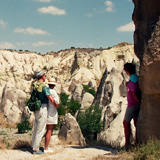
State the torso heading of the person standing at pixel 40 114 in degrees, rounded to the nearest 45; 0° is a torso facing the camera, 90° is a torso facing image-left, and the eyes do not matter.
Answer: approximately 270°

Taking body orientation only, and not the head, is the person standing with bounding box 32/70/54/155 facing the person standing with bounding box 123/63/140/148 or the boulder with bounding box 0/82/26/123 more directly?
the person standing

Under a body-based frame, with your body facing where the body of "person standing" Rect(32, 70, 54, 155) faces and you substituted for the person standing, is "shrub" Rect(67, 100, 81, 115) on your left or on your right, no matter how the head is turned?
on your left

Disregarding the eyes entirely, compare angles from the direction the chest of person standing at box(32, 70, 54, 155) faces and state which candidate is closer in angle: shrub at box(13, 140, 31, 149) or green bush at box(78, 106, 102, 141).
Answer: the green bush

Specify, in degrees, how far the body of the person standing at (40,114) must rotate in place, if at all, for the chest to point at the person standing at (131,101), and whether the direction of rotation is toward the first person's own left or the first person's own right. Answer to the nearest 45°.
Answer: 0° — they already face them

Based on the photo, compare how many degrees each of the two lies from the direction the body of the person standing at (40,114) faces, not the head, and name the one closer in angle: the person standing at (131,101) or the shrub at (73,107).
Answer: the person standing

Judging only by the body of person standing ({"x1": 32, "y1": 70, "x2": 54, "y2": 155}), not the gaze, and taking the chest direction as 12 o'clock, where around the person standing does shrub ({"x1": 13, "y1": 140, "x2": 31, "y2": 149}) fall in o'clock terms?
The shrub is roughly at 8 o'clock from the person standing.

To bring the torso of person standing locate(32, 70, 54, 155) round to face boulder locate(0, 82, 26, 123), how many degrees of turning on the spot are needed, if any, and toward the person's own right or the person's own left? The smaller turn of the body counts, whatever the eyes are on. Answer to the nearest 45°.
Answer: approximately 90° to the person's own left

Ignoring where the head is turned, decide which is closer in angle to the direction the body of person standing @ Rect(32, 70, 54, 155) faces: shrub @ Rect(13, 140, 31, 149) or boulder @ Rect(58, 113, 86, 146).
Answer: the boulder

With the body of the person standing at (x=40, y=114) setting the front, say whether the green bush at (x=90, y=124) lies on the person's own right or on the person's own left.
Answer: on the person's own left
